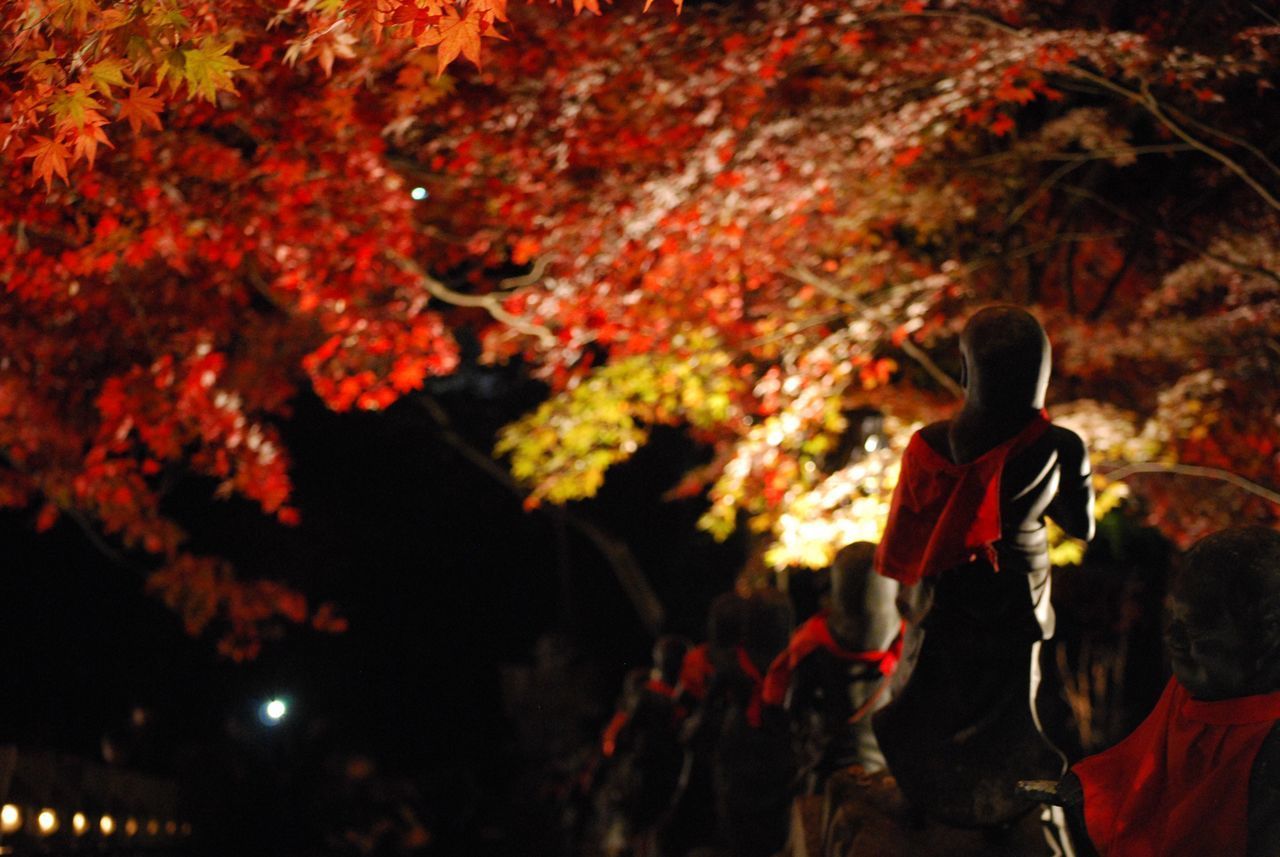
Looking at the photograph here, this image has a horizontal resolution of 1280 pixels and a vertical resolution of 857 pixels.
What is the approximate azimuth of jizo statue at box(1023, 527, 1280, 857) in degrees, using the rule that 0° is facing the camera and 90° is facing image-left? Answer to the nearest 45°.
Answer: approximately 45°

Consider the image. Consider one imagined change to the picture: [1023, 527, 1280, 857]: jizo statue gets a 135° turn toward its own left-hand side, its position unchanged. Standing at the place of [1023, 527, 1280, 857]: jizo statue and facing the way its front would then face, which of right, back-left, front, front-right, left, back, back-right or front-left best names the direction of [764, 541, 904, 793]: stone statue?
back-left

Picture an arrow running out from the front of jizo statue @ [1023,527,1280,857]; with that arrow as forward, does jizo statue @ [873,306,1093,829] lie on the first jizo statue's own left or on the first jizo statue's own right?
on the first jizo statue's own right
